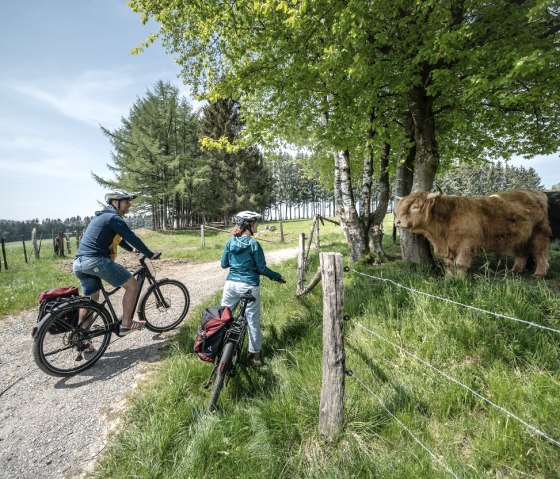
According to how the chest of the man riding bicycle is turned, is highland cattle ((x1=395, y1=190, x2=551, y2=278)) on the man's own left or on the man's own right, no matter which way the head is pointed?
on the man's own right

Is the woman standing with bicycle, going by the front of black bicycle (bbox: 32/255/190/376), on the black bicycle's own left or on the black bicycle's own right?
on the black bicycle's own right

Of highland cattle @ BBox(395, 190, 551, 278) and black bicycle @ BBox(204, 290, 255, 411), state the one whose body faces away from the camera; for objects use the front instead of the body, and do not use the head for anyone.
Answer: the black bicycle

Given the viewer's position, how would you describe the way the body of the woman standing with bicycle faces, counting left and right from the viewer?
facing away from the viewer and to the right of the viewer

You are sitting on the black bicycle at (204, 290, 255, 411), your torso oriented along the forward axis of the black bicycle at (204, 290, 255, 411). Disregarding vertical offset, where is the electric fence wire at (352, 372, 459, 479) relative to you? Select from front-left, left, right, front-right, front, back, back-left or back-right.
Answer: back-right

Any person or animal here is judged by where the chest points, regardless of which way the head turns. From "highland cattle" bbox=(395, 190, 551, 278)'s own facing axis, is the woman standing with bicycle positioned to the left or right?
on its left

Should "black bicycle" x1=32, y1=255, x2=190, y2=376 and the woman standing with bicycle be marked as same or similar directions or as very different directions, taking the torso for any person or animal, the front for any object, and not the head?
same or similar directions

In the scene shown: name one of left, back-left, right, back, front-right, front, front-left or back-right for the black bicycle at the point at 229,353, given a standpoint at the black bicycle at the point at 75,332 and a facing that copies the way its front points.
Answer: right

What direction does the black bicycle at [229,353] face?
away from the camera

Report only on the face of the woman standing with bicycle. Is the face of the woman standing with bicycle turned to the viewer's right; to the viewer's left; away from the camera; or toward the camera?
to the viewer's right

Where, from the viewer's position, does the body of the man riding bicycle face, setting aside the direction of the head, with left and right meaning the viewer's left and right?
facing away from the viewer and to the right of the viewer

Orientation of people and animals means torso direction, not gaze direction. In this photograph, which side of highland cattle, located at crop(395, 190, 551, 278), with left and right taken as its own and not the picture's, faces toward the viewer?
left

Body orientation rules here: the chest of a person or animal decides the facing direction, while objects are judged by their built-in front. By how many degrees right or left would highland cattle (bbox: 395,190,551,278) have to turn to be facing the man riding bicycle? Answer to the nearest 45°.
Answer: approximately 45° to its left
